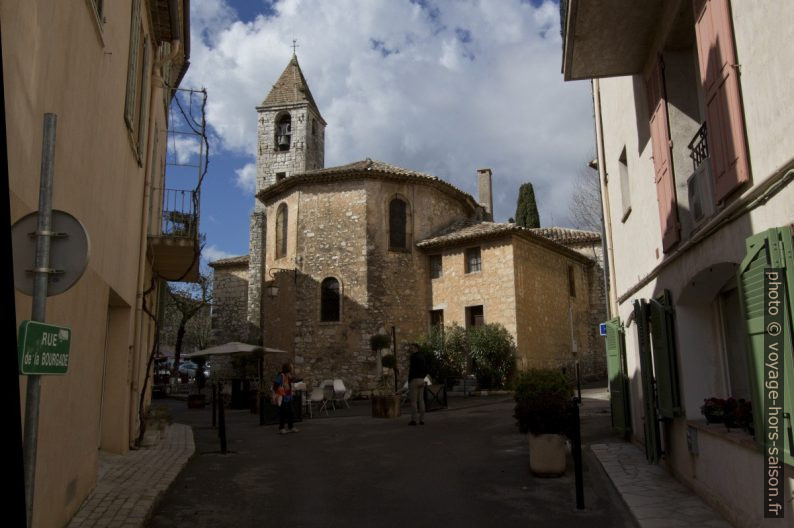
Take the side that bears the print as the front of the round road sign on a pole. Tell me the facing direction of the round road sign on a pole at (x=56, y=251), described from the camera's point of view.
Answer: facing away from the viewer

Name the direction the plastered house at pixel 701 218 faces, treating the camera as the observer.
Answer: facing the viewer and to the left of the viewer

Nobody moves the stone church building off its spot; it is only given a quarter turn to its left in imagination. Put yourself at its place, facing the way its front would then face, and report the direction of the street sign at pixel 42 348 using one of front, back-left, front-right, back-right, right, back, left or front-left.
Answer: left

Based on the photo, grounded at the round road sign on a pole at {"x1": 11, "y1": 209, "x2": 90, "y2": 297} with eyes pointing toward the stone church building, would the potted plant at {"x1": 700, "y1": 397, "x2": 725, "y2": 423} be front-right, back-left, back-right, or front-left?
front-right

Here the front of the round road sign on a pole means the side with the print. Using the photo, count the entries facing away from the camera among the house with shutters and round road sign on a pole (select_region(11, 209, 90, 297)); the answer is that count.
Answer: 1

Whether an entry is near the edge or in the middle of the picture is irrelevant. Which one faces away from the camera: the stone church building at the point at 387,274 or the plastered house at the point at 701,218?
the stone church building

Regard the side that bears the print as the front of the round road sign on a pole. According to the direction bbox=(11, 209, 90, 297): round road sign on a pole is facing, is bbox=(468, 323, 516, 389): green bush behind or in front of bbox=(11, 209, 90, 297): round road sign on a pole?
in front

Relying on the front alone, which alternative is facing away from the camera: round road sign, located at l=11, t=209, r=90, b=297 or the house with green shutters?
the round road sign
